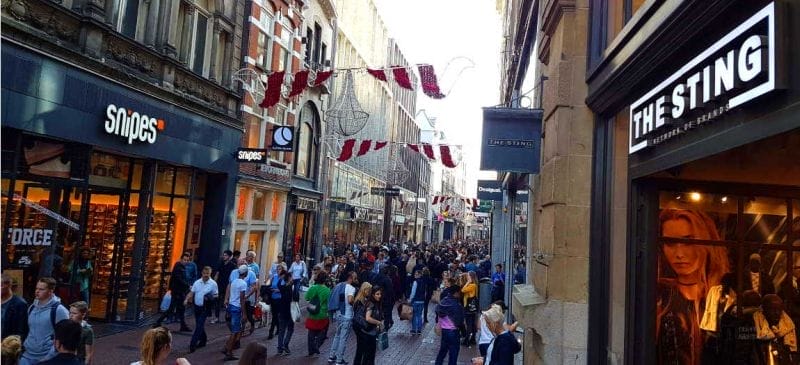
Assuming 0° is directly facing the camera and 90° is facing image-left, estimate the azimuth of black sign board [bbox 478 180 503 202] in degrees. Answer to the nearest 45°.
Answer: approximately 0°

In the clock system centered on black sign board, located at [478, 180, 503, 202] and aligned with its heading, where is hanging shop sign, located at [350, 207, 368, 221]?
The hanging shop sign is roughly at 5 o'clock from the black sign board.
